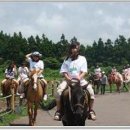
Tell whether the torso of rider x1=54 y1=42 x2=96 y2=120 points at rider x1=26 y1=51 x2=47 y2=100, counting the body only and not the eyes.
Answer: no

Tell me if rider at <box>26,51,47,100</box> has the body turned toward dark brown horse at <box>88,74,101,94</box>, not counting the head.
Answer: no

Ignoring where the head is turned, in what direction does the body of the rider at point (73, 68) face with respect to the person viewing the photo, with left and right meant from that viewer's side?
facing the viewer

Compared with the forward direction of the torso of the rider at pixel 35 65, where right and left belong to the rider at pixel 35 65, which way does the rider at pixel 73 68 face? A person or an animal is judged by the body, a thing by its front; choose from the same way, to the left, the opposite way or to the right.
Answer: the same way

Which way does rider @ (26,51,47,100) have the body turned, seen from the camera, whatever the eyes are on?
toward the camera

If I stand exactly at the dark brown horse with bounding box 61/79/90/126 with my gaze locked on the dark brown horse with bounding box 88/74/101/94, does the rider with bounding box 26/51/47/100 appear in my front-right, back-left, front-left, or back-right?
front-left

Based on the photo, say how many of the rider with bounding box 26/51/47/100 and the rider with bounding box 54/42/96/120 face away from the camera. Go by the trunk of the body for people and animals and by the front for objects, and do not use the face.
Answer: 0
